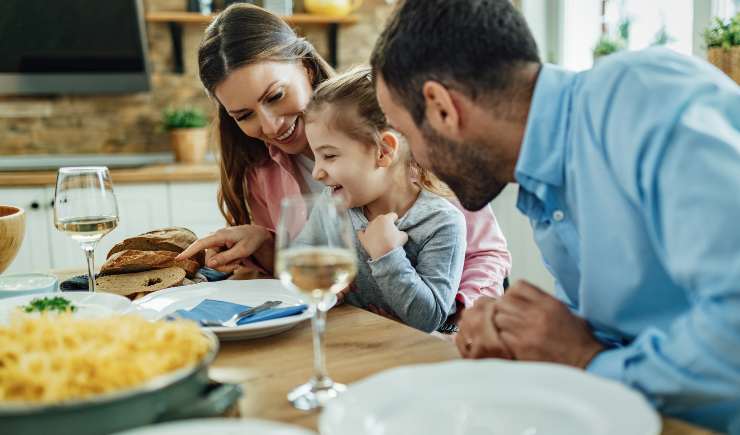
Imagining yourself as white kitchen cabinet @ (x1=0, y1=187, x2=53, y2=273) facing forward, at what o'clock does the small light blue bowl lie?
The small light blue bowl is roughly at 12 o'clock from the white kitchen cabinet.

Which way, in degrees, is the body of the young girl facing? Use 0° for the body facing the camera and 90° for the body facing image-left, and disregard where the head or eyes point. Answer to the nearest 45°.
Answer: approximately 45°

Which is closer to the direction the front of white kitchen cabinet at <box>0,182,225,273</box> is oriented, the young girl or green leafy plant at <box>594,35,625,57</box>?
the young girl

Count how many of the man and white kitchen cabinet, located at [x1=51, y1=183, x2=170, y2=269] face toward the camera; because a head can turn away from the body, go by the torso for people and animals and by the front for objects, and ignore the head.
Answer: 1

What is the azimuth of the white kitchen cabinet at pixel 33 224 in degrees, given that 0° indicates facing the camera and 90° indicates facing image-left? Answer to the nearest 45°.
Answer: approximately 0°
